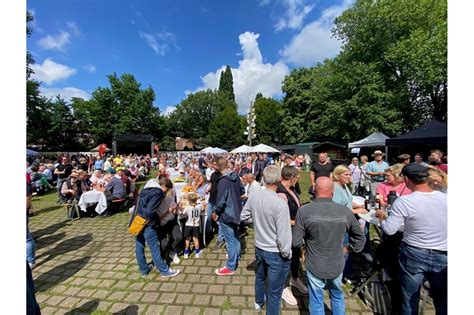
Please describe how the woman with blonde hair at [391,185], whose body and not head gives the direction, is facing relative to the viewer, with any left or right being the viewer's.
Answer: facing the viewer and to the left of the viewer

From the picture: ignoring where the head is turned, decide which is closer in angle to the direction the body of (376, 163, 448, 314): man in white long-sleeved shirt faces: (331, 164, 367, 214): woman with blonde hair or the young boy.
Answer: the woman with blonde hair

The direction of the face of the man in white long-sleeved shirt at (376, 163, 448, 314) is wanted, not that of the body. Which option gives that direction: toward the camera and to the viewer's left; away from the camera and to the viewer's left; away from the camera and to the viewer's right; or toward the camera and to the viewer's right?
away from the camera and to the viewer's left

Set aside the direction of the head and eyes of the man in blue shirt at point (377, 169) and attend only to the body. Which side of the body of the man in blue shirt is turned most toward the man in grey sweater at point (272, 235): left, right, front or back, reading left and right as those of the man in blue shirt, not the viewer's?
front

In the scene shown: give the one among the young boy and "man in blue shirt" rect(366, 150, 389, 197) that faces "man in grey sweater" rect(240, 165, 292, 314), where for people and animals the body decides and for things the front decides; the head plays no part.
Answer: the man in blue shirt

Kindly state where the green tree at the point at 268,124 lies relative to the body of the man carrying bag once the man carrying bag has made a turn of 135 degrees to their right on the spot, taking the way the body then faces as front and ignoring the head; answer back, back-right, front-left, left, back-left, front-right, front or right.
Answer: back

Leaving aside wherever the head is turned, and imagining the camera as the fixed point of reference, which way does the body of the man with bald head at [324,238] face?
away from the camera

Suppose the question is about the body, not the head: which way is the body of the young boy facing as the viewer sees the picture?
away from the camera

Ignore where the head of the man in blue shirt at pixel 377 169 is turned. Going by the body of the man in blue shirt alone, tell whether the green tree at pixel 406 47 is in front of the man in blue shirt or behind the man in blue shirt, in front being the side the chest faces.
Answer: behind

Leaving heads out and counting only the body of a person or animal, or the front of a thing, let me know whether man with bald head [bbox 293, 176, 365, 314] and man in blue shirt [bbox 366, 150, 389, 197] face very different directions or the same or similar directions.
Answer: very different directions

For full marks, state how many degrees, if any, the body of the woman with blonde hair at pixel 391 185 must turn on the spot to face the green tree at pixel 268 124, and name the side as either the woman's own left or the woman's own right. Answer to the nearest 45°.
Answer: approximately 90° to the woman's own right

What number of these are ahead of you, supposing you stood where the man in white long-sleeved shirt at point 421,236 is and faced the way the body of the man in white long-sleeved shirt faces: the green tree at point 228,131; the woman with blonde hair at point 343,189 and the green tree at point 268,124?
3

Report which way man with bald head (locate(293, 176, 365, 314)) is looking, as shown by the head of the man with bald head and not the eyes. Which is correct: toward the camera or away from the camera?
away from the camera
